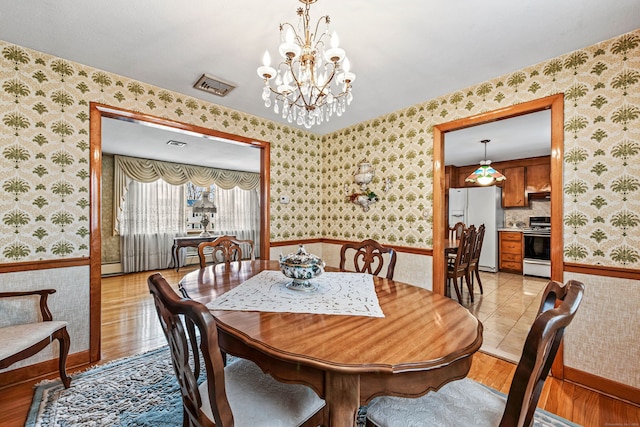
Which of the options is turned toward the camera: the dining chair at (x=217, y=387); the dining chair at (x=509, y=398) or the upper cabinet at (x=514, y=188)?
the upper cabinet

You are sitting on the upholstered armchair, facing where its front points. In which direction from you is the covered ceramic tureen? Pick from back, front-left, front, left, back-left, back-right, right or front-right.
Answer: front

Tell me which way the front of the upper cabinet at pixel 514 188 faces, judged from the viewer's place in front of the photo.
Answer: facing the viewer

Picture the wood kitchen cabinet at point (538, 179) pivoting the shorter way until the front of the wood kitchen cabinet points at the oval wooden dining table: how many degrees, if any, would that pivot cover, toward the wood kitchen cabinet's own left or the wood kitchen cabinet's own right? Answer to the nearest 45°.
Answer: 0° — it already faces it

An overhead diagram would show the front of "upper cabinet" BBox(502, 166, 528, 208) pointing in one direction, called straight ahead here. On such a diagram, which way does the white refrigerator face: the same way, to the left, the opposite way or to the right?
the same way

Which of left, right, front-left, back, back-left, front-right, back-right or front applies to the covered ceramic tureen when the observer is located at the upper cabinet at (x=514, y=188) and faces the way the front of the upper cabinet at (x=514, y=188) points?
front

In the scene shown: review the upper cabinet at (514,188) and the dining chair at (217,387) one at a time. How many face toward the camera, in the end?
1

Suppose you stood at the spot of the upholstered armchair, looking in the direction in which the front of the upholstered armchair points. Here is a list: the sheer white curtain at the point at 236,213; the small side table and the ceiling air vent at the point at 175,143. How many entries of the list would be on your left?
3

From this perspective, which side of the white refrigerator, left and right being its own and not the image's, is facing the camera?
front

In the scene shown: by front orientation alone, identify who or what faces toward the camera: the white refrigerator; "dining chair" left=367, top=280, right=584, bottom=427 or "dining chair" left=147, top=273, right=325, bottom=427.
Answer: the white refrigerator

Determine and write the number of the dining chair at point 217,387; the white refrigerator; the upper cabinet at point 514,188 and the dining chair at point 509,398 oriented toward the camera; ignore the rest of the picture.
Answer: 2

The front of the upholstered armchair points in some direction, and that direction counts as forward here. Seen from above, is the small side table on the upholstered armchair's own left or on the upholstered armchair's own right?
on the upholstered armchair's own left

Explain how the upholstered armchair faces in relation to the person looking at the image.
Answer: facing the viewer and to the right of the viewer

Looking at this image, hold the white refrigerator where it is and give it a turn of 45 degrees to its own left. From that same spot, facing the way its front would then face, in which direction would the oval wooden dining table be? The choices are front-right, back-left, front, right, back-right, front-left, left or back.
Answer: front-right

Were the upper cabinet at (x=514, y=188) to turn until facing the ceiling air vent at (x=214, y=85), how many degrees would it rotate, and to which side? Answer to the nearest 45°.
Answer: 0° — it already faces it

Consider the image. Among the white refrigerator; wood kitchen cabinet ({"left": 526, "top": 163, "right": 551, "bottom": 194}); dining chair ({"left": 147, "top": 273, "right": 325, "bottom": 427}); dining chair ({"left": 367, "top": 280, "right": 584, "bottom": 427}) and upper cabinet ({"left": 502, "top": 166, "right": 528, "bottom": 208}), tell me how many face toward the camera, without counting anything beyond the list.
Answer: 3

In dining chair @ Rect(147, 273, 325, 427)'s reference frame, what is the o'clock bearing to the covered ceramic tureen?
The covered ceramic tureen is roughly at 12 o'clock from the dining chair.

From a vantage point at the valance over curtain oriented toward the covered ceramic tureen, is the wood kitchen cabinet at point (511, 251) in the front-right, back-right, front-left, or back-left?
front-left
